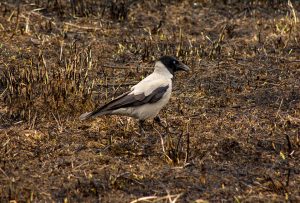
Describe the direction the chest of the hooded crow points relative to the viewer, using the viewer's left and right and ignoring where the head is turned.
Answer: facing to the right of the viewer
